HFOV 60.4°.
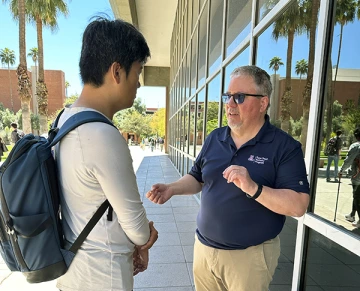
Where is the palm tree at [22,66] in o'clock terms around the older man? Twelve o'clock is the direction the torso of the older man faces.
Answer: The palm tree is roughly at 3 o'clock from the older man.

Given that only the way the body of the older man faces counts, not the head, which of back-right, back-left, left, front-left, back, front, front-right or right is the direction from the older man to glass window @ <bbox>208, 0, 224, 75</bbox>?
back-right

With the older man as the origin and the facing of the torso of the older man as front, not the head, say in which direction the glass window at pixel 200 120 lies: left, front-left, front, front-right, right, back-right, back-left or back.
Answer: back-right

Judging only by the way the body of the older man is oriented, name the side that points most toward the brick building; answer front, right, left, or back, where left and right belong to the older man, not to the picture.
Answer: right

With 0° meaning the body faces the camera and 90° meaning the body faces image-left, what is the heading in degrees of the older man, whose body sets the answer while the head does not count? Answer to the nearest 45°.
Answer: approximately 45°

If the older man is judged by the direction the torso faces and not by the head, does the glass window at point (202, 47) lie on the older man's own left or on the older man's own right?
on the older man's own right

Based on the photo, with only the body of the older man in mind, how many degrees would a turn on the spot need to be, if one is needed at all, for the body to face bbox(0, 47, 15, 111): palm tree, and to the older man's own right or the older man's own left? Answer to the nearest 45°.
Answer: approximately 90° to the older man's own right

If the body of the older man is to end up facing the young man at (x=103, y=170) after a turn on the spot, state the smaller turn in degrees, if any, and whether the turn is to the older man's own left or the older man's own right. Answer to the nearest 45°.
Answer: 0° — they already face them

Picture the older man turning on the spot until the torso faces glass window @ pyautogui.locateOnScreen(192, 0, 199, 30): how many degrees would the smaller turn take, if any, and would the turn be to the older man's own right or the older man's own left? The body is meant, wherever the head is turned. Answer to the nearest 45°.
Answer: approximately 135° to the older man's own right

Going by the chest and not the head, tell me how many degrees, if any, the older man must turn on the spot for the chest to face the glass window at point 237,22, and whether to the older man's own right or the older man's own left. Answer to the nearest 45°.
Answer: approximately 135° to the older man's own right
